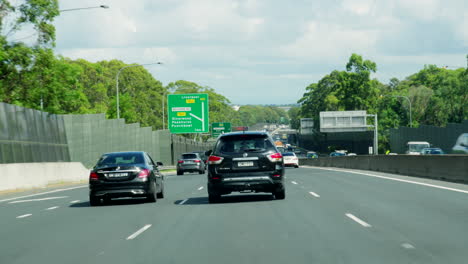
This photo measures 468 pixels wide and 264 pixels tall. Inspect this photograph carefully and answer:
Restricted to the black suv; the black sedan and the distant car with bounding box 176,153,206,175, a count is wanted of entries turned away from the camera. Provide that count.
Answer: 3

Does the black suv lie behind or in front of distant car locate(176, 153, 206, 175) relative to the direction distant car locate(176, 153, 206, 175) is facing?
behind

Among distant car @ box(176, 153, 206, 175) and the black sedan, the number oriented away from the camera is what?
2

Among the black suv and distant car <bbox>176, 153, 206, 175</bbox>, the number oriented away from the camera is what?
2

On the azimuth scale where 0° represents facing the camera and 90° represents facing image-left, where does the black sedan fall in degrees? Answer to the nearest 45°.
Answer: approximately 180°

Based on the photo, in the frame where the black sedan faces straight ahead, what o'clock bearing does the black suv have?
The black suv is roughly at 4 o'clock from the black sedan.

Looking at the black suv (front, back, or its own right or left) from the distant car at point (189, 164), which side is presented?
front

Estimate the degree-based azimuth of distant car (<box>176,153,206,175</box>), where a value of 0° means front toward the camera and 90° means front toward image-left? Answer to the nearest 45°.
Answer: approximately 180°

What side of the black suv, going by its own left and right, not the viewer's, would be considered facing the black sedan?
left

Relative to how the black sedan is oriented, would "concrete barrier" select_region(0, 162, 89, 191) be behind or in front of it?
in front

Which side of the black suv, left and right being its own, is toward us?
back

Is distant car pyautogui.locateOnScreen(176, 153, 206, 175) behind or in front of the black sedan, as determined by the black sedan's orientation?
in front

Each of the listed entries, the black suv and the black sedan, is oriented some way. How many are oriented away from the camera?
2
